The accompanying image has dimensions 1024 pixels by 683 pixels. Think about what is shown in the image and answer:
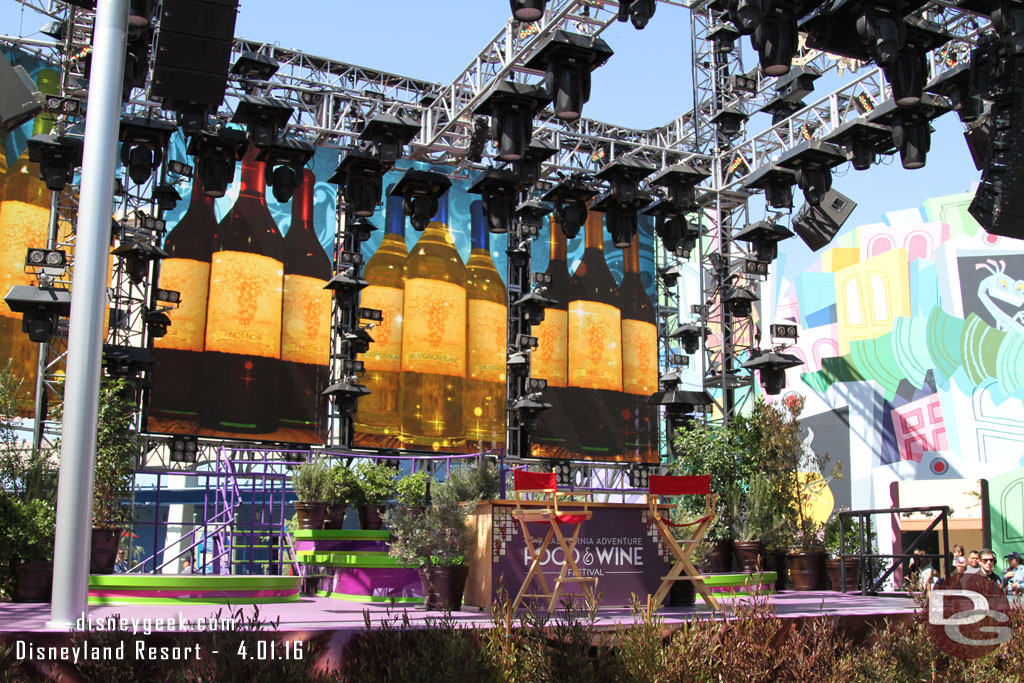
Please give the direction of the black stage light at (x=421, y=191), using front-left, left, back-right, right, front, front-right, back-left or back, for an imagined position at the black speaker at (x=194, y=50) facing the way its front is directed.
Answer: back-left

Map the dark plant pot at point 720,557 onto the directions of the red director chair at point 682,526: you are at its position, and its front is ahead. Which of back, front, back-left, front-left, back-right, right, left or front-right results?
back

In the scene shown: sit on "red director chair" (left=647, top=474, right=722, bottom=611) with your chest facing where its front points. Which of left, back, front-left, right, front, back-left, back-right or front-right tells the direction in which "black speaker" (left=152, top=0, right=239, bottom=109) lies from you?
right

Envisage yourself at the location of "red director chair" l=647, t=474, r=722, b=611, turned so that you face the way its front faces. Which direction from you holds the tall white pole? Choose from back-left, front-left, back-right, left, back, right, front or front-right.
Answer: front-right

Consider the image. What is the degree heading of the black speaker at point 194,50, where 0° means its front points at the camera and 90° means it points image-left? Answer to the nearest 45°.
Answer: approximately 0°

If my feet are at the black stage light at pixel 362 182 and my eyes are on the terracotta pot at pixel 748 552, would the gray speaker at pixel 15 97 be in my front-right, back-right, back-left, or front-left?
back-right

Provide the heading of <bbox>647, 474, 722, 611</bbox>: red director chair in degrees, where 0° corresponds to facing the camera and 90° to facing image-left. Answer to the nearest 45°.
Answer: approximately 0°

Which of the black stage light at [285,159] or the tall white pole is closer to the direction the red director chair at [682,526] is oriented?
the tall white pole

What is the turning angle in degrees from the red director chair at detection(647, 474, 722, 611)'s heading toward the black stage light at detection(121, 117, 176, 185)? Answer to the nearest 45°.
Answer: approximately 90° to its right

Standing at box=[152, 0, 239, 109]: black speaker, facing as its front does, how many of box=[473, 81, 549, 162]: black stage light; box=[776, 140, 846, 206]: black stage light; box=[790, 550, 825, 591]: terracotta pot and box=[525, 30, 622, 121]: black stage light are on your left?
4

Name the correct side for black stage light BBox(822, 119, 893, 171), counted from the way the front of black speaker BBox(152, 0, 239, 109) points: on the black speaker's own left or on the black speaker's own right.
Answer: on the black speaker's own left

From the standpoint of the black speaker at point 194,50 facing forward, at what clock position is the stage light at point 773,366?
The stage light is roughly at 8 o'clock from the black speaker.
